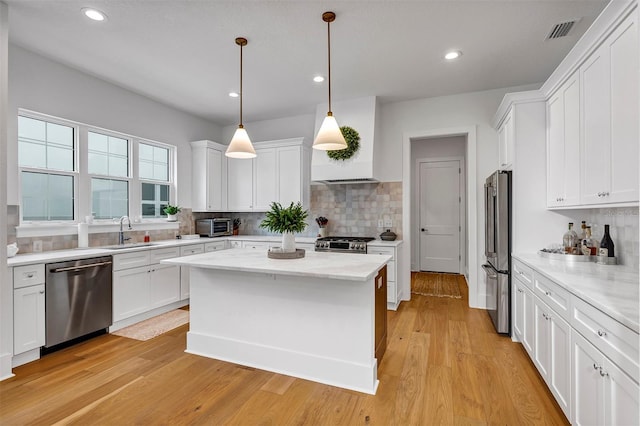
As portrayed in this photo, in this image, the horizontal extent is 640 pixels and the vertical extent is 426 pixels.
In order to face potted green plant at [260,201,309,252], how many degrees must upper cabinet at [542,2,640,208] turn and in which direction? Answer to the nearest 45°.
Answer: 0° — it already faces it

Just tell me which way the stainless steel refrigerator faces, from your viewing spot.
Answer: facing to the left of the viewer

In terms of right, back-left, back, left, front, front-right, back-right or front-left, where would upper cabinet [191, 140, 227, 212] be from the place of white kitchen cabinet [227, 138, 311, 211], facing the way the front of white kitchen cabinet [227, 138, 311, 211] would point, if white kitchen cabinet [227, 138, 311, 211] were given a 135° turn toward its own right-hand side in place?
left

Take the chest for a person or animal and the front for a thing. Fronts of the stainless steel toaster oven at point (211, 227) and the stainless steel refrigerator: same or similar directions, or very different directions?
very different directions

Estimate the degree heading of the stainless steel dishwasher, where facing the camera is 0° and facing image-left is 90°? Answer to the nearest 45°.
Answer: approximately 315°

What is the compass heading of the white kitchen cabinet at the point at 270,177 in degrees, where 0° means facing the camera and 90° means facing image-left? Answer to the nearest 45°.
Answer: approximately 45°

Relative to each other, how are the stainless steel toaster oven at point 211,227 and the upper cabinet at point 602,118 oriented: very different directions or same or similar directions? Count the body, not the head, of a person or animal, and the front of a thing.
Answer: very different directions

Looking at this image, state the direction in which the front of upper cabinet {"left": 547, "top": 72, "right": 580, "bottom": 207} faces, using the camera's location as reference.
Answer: facing to the left of the viewer

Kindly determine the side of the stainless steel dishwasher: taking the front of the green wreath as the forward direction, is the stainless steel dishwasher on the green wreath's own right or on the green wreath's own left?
on the green wreath's own right

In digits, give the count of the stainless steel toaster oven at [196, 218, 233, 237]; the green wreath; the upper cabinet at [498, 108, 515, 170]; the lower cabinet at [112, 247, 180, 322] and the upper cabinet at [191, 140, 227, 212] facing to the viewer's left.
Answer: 1

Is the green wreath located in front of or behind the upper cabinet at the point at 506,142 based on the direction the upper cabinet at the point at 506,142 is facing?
in front

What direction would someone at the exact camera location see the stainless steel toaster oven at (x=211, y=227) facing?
facing the viewer and to the right of the viewer

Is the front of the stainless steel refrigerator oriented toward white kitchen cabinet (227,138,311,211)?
yes

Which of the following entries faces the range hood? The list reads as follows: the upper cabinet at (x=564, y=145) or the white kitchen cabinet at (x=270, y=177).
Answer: the upper cabinet

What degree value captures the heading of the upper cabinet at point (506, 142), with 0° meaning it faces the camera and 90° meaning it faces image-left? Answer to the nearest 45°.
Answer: approximately 90°

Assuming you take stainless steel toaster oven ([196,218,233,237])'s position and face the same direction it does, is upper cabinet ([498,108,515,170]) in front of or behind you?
in front

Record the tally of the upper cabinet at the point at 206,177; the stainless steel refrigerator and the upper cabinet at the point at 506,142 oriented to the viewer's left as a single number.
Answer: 2

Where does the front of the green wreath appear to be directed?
toward the camera

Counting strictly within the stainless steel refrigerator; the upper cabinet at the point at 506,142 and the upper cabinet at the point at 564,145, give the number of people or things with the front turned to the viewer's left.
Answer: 3

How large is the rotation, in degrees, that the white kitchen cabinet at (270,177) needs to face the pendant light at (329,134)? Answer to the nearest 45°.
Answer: approximately 45° to its left
